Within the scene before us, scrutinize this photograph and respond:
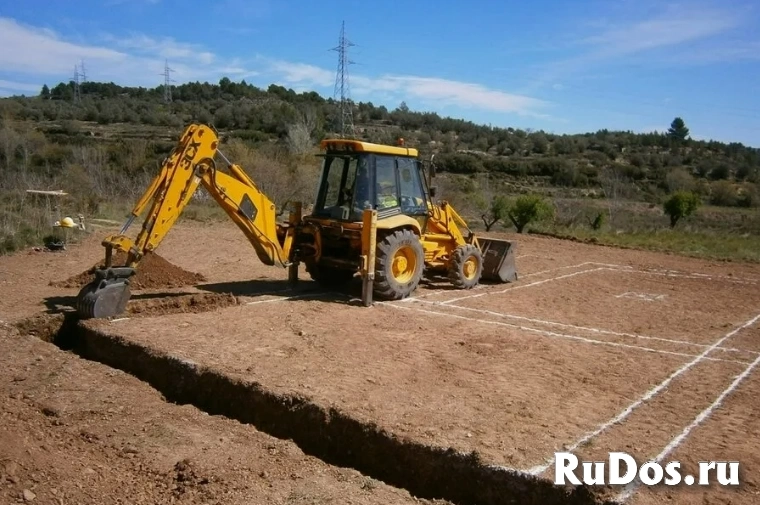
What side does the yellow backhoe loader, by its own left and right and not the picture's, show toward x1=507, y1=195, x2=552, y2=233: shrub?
front

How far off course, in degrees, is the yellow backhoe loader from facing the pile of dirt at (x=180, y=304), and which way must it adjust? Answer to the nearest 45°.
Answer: approximately 180°

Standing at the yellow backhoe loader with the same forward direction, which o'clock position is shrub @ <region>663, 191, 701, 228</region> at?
The shrub is roughly at 12 o'clock from the yellow backhoe loader.

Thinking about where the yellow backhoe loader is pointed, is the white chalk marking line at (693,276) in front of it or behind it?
in front

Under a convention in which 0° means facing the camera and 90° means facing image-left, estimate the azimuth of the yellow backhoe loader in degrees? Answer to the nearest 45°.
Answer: approximately 225°

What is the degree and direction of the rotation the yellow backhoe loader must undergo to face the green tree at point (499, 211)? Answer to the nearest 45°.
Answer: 0° — it already faces it

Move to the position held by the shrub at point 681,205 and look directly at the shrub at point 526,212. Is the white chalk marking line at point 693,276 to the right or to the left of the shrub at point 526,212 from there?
left

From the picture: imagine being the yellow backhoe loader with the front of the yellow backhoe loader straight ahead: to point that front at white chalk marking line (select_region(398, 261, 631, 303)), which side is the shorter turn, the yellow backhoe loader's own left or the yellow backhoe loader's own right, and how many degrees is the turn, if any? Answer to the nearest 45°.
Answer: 0° — it already faces it

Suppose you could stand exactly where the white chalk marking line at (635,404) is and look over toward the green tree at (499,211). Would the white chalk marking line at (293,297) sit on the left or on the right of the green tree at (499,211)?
left

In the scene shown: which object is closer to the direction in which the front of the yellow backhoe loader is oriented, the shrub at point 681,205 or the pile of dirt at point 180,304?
the shrub

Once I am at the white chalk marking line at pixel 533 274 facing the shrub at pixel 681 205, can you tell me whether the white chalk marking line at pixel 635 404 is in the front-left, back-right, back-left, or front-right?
back-right

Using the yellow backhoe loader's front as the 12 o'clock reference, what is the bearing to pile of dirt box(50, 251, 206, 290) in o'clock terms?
The pile of dirt is roughly at 8 o'clock from the yellow backhoe loader.

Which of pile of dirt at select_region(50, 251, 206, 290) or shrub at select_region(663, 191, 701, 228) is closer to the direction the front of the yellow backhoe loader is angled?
the shrub

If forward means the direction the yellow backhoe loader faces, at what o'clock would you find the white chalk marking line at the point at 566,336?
The white chalk marking line is roughly at 3 o'clock from the yellow backhoe loader.
